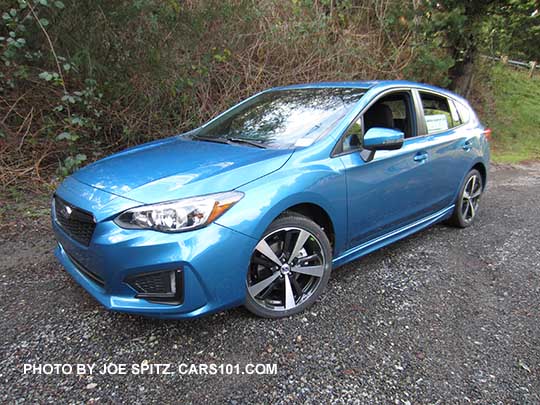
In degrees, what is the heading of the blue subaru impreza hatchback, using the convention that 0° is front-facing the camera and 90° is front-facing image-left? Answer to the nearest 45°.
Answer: approximately 45°
